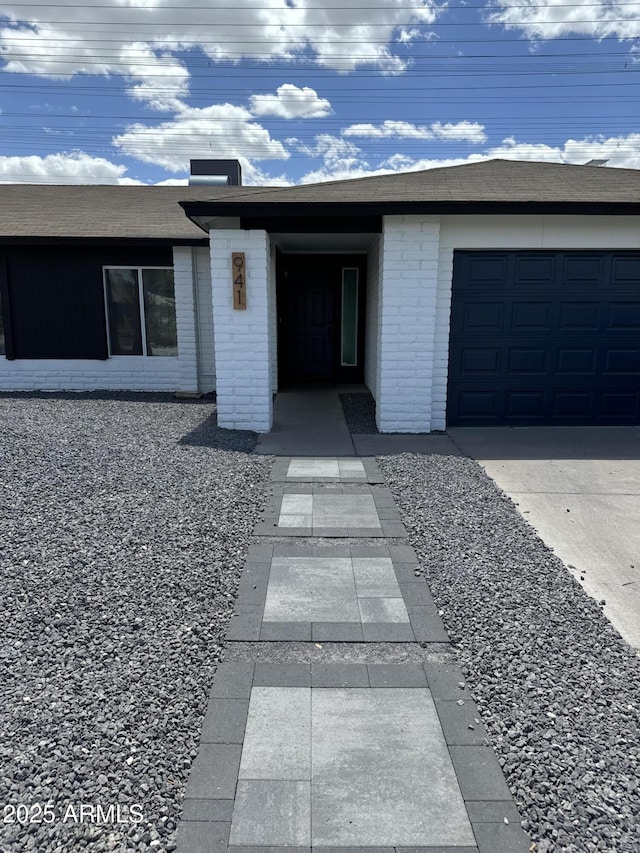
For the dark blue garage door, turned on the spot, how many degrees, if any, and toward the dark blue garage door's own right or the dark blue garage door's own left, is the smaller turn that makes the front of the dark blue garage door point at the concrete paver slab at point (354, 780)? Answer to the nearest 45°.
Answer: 0° — it already faces it

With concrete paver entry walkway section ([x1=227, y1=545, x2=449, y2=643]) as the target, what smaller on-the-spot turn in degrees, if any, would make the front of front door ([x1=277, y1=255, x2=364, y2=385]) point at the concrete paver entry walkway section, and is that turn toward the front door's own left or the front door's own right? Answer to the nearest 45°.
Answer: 0° — it already faces it

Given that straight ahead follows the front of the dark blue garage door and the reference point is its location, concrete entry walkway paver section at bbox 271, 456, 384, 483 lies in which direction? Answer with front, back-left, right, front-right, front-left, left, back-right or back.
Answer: front-right

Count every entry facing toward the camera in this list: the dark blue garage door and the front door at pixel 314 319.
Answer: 2

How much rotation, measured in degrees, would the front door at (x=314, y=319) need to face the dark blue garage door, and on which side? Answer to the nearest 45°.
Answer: approximately 45° to its left

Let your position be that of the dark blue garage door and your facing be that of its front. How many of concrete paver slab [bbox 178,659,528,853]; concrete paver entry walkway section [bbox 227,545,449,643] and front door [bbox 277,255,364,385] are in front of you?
2

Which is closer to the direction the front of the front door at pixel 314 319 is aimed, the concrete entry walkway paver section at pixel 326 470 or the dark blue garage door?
the concrete entry walkway paver section

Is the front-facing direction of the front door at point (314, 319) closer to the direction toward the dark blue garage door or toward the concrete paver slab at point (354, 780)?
the concrete paver slab

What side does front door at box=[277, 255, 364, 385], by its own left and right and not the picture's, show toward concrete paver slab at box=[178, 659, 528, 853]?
front

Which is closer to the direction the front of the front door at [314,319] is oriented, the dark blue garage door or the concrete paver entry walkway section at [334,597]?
the concrete paver entry walkway section

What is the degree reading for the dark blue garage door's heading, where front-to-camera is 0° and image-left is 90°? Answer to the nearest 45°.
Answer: approximately 0°

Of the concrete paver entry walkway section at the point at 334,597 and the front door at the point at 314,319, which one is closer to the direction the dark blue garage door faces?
the concrete paver entry walkway section

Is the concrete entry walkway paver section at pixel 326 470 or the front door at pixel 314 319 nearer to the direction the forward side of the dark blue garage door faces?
the concrete entry walkway paver section
